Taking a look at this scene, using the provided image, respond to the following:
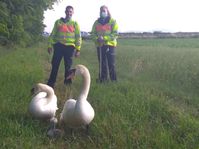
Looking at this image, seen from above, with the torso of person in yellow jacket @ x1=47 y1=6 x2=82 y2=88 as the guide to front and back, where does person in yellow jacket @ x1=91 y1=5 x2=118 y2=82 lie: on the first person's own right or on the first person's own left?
on the first person's own left

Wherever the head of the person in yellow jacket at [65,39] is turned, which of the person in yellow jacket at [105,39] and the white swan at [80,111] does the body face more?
the white swan

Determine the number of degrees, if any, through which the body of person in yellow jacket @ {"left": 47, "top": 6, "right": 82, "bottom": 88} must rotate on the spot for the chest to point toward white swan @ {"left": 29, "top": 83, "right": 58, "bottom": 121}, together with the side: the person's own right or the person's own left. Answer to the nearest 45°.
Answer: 0° — they already face it

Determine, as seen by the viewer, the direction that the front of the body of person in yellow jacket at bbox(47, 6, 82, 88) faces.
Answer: toward the camera

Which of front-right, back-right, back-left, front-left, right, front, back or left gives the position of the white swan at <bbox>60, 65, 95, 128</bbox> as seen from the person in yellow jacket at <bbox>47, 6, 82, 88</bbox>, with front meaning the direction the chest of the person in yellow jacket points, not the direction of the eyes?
front

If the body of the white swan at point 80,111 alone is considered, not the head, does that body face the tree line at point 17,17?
no

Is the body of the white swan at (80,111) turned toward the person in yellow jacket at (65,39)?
no

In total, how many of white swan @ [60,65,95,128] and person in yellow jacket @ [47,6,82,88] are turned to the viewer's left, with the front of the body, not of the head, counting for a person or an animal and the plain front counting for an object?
0

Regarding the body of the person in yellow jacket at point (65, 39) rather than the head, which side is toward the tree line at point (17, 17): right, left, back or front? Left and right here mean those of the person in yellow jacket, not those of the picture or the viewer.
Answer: back

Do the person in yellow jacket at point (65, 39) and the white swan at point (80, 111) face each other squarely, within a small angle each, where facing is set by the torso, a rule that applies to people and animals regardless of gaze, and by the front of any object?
no
